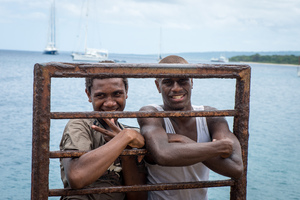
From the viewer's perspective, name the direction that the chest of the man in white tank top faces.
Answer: toward the camera

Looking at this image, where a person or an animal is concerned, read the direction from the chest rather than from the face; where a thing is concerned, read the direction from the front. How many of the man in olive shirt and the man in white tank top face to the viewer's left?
0

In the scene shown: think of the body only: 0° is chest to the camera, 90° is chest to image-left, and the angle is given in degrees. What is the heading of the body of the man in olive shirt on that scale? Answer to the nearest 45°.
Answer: approximately 315°
